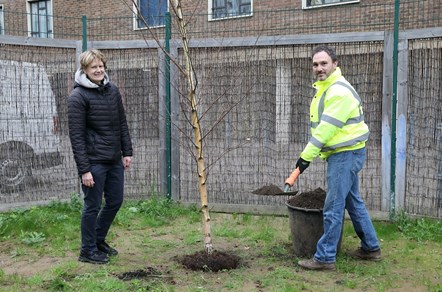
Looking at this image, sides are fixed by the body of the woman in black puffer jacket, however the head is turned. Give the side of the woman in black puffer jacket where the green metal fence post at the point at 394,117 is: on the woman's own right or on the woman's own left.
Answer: on the woman's own left

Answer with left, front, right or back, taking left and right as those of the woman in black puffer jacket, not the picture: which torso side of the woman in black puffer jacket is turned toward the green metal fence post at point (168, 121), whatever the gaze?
left

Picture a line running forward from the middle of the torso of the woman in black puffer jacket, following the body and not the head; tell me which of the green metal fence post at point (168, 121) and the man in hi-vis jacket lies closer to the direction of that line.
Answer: the man in hi-vis jacket

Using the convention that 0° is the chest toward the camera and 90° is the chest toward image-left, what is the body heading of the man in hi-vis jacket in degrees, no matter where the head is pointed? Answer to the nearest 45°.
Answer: approximately 90°
